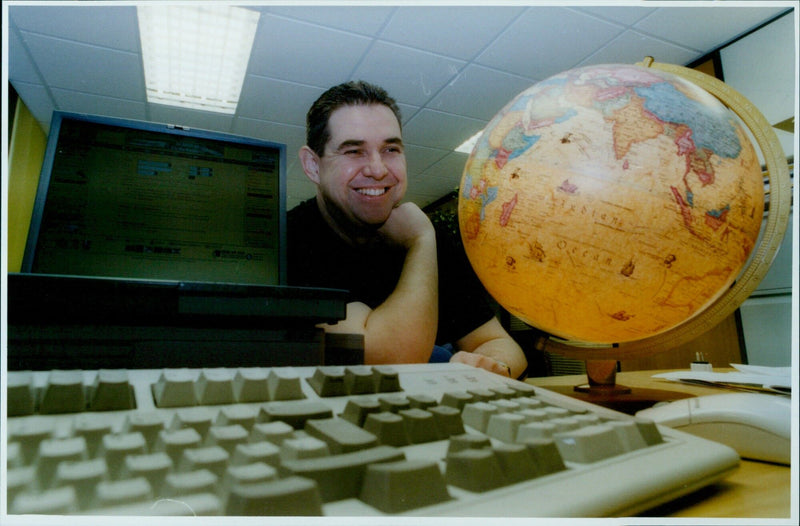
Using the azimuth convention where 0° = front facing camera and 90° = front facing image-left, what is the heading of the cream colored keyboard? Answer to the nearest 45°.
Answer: approximately 315°

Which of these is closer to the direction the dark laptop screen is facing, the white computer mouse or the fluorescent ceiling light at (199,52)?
the white computer mouse

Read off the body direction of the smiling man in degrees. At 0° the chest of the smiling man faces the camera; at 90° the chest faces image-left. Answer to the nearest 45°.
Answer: approximately 315°

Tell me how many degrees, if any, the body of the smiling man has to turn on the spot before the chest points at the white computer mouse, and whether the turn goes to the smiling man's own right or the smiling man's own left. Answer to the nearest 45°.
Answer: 0° — they already face it
